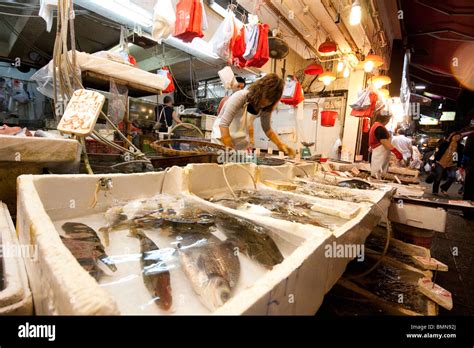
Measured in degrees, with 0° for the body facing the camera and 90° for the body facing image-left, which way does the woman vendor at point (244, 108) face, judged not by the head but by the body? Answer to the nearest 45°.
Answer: approximately 315°

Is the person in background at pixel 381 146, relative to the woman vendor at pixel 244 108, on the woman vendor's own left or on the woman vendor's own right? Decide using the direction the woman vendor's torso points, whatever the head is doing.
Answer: on the woman vendor's own left

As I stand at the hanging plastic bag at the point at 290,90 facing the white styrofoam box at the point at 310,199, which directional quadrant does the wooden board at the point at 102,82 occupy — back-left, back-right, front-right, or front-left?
front-right

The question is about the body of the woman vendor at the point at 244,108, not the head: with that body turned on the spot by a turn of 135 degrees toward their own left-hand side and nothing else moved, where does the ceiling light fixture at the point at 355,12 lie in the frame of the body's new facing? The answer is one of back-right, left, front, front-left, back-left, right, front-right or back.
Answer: front-right

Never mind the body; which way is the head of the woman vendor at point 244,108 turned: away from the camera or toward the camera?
toward the camera

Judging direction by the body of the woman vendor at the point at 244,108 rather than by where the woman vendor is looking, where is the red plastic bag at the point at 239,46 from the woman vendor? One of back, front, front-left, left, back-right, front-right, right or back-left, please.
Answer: back-left

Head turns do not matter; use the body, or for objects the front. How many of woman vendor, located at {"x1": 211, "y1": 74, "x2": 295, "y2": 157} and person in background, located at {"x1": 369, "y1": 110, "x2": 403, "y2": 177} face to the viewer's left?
0

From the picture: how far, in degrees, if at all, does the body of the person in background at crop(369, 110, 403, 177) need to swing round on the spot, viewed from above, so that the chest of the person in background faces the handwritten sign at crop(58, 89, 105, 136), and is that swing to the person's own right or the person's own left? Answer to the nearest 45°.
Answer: approximately 90° to the person's own right

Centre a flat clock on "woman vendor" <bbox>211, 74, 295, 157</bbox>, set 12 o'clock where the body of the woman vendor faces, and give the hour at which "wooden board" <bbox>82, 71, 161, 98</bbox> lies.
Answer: The wooden board is roughly at 4 o'clock from the woman vendor.

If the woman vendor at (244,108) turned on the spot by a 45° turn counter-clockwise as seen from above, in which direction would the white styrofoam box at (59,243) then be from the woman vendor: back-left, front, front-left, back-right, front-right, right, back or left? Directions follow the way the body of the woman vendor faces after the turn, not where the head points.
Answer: right

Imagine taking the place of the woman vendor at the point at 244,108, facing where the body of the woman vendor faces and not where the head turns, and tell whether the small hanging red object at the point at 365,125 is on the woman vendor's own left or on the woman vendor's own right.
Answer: on the woman vendor's own left

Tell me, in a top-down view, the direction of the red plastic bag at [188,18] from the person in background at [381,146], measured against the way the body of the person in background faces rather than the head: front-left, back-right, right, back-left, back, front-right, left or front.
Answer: back-right

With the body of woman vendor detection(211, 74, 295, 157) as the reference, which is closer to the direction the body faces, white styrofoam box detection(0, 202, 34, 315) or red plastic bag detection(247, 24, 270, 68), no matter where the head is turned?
the white styrofoam box

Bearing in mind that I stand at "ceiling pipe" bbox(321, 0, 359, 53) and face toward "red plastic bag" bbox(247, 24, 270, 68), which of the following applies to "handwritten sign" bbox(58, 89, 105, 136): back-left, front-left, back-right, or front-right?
front-left

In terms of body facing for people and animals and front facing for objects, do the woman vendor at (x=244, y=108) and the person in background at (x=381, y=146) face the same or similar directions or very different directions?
same or similar directions
